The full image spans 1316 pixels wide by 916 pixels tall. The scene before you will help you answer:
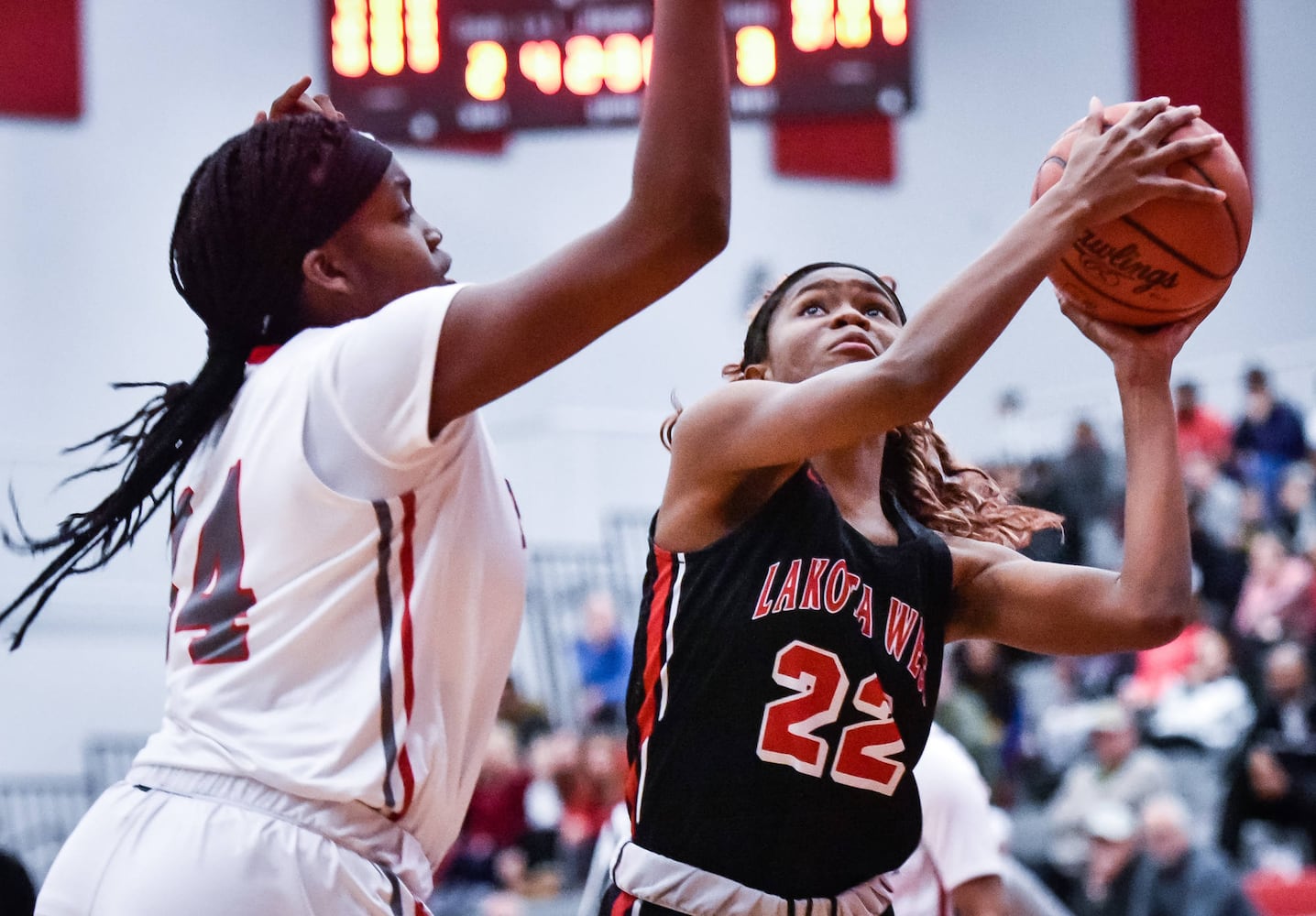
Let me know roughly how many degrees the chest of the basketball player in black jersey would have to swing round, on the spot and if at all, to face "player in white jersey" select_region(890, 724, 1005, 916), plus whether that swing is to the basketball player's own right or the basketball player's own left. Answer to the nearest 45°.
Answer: approximately 135° to the basketball player's own left

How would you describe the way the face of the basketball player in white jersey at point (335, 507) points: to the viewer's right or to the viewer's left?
to the viewer's right

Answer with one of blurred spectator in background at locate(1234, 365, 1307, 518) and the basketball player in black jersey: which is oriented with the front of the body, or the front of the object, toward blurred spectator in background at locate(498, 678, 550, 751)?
blurred spectator in background at locate(1234, 365, 1307, 518)

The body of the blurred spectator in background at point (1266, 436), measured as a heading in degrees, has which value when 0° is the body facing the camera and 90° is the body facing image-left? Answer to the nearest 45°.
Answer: approximately 45°

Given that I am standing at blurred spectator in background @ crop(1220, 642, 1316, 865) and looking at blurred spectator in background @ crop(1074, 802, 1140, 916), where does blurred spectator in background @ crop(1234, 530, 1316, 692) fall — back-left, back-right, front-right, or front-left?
back-right
